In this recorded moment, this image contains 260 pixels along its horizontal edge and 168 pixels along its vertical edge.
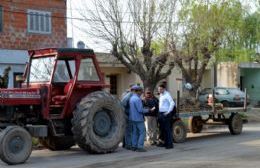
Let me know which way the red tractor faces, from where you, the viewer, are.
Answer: facing the viewer and to the left of the viewer

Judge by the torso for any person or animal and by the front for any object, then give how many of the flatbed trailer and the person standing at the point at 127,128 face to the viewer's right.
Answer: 1

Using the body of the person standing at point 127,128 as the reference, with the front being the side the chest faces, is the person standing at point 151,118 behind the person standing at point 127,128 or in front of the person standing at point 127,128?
in front

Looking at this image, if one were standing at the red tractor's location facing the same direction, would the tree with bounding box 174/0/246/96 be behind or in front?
behind

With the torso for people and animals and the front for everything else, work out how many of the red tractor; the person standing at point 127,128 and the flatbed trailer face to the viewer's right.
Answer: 1

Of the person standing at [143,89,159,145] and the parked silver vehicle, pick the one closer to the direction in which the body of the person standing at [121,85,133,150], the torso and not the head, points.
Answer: the person standing

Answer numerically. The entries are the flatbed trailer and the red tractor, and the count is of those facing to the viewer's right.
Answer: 0

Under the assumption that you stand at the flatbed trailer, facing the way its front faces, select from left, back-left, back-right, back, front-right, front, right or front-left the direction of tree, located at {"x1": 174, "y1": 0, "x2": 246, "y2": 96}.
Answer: back-right

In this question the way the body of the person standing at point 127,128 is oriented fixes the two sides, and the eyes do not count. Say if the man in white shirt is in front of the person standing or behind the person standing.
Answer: in front

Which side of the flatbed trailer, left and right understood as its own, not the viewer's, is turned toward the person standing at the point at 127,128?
front

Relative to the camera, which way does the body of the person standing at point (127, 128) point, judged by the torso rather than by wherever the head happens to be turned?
to the viewer's right

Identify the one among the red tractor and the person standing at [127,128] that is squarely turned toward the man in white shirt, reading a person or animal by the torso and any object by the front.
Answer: the person standing

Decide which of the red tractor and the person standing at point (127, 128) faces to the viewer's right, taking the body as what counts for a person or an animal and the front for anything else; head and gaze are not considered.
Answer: the person standing

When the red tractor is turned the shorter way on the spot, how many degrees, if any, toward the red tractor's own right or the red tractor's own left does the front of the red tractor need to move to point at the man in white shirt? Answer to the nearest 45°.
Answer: approximately 135° to the red tractor's own left
